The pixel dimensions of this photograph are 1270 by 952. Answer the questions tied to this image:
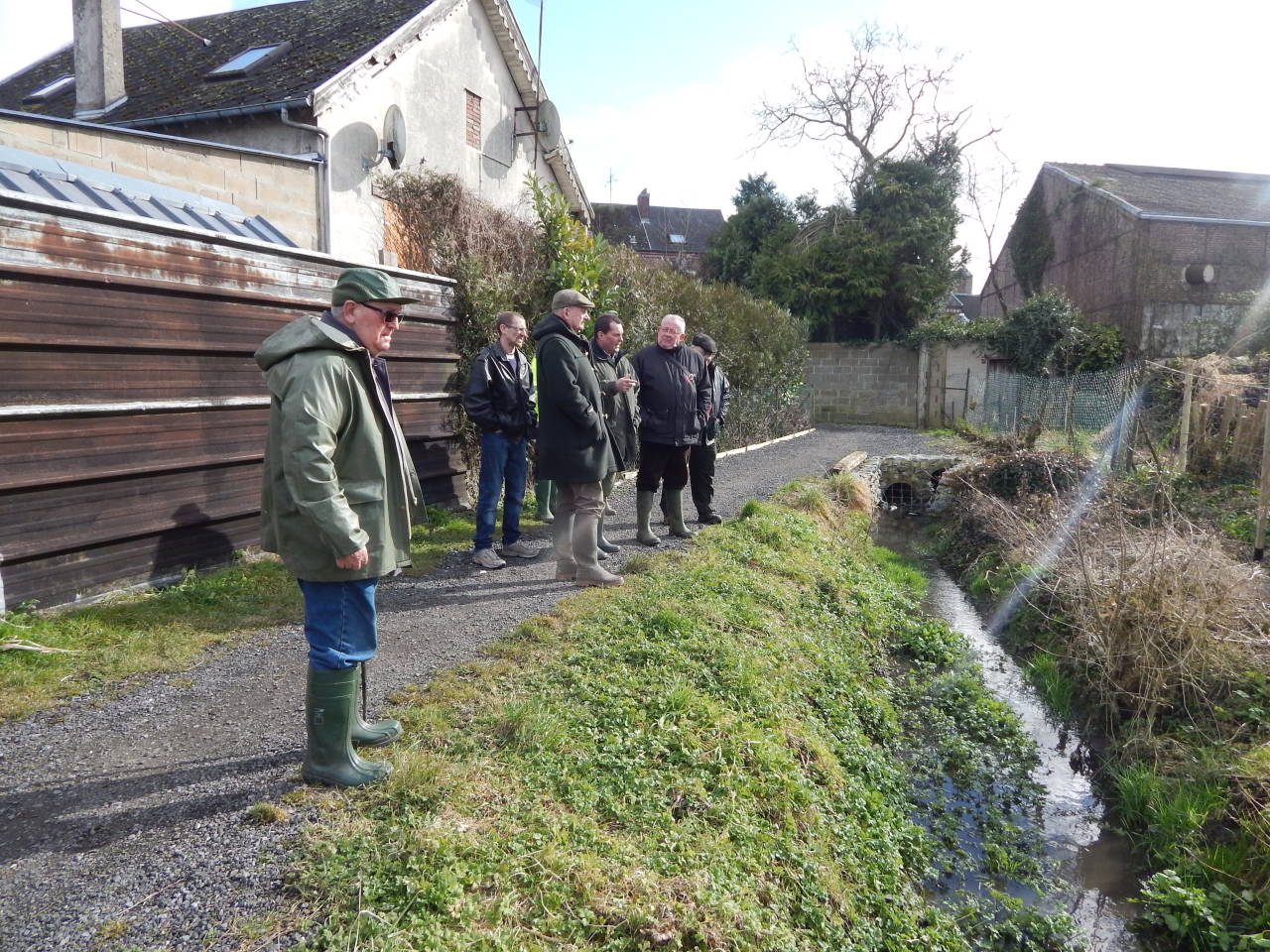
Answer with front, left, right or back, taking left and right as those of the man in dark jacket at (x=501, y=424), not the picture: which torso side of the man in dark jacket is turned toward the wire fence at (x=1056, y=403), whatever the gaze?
left

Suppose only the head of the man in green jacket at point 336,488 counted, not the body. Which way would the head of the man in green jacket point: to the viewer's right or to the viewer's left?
to the viewer's right

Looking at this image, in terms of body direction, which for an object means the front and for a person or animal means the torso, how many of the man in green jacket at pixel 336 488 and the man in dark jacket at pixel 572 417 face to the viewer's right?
2

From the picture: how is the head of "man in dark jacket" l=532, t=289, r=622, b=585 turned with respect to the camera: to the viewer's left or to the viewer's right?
to the viewer's right

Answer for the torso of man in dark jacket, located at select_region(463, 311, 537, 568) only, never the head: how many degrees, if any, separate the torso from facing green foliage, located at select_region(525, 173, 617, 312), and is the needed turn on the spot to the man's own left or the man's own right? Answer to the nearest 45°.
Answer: approximately 135° to the man's own left

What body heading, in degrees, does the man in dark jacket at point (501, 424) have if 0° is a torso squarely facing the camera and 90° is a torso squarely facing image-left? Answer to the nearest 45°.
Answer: approximately 315°

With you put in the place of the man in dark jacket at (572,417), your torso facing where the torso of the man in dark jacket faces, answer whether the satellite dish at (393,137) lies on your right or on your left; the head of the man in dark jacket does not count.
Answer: on your left

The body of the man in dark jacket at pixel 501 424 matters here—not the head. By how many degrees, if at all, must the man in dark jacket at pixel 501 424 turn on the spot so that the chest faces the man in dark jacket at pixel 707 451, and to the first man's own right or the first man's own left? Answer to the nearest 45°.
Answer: approximately 90° to the first man's own left

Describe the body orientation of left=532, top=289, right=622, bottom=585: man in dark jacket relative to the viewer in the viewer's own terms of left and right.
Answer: facing to the right of the viewer

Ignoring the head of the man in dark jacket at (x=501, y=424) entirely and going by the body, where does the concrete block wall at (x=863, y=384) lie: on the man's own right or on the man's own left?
on the man's own left

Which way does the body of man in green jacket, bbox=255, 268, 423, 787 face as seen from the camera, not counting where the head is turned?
to the viewer's right

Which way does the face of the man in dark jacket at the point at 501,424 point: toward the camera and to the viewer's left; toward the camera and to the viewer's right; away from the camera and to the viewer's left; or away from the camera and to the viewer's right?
toward the camera and to the viewer's right
